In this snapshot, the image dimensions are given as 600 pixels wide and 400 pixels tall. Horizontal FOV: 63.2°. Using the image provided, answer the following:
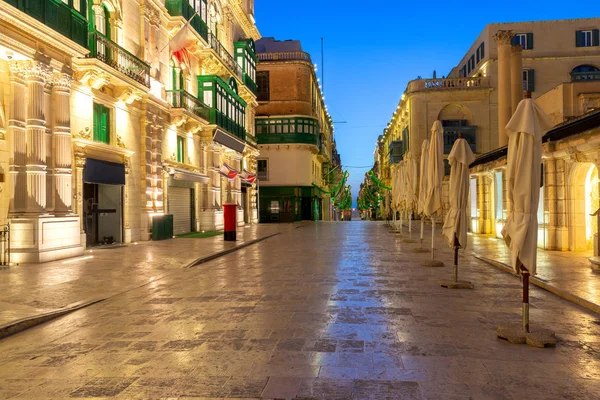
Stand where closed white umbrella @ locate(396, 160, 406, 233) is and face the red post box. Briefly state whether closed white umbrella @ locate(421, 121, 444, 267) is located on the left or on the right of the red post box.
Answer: left
